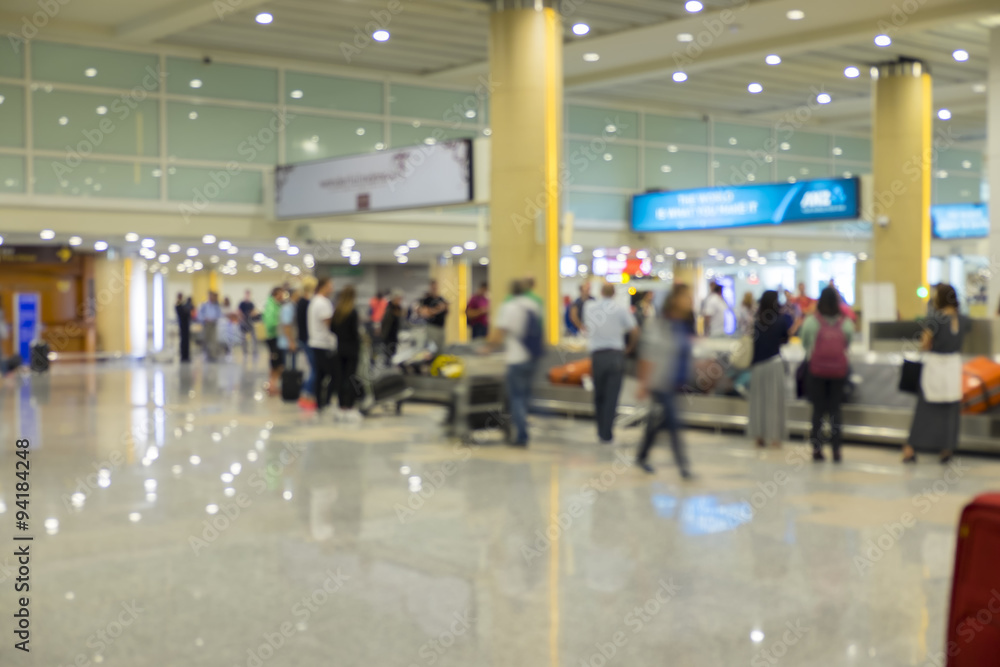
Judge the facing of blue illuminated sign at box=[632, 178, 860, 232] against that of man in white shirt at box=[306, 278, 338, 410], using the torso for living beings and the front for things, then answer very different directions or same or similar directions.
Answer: very different directions

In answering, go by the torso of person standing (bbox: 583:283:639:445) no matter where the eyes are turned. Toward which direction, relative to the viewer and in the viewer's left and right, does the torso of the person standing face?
facing away from the viewer

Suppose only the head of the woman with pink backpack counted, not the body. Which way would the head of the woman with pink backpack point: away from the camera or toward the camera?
away from the camera

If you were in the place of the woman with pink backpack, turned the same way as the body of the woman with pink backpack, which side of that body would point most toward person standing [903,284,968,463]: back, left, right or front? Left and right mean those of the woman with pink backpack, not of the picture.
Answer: right

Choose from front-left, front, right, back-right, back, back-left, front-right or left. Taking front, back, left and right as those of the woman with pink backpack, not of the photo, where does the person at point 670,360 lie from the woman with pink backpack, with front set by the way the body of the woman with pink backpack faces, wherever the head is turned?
back-left

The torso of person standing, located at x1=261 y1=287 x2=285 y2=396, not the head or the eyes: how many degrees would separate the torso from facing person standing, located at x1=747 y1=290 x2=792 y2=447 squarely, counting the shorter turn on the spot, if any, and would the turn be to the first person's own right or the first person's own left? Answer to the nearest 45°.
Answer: approximately 45° to the first person's own right

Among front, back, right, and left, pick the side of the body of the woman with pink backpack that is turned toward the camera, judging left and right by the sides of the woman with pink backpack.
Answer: back
